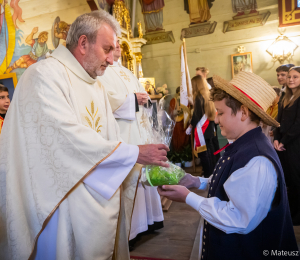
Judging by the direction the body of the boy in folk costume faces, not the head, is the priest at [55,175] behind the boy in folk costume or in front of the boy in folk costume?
in front

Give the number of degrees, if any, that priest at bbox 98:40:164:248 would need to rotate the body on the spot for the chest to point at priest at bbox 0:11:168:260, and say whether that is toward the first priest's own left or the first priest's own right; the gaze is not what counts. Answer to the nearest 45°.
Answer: approximately 45° to the first priest's own right

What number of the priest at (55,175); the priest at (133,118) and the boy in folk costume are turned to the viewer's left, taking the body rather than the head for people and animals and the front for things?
1

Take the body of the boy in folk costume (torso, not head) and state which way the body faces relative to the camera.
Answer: to the viewer's left

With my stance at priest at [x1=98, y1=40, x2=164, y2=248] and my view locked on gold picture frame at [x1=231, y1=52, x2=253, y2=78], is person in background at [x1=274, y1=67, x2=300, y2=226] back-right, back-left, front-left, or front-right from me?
front-right

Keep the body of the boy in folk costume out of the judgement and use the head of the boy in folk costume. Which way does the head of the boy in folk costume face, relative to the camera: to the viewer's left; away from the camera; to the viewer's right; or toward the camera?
to the viewer's left

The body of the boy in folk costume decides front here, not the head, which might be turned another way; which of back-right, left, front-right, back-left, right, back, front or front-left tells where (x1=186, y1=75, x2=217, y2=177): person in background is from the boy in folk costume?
right

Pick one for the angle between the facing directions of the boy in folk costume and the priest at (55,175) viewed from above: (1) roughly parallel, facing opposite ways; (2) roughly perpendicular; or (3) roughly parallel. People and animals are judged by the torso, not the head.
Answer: roughly parallel, facing opposite ways

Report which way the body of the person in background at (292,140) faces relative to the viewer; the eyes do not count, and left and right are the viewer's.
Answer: facing the viewer and to the left of the viewer

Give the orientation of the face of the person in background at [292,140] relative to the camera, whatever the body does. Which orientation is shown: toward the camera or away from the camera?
toward the camera

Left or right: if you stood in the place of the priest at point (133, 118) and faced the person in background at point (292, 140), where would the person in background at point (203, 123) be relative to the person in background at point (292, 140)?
left

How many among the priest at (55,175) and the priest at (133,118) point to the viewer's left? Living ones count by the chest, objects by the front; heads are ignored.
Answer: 0

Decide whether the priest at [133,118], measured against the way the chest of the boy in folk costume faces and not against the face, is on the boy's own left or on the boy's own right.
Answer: on the boy's own right

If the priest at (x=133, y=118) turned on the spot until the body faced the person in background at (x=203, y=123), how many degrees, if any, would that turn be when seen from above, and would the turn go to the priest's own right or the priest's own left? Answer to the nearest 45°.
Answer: approximately 90° to the priest's own left

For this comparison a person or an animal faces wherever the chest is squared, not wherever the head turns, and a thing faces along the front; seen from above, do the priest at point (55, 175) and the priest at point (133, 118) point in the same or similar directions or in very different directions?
same or similar directions
